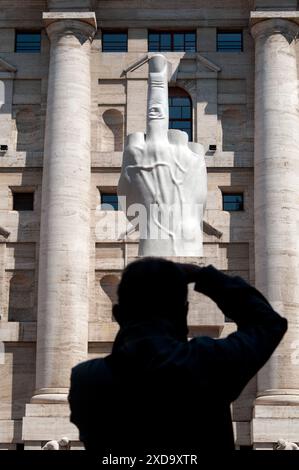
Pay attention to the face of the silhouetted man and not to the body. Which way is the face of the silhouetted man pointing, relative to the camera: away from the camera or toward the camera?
away from the camera

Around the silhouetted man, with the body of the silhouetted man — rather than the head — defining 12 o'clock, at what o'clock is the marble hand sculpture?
The marble hand sculpture is roughly at 12 o'clock from the silhouetted man.

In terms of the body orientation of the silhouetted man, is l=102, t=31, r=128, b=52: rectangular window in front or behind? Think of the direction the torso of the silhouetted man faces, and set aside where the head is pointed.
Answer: in front

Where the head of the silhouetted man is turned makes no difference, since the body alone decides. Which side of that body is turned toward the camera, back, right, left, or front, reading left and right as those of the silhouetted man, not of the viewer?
back

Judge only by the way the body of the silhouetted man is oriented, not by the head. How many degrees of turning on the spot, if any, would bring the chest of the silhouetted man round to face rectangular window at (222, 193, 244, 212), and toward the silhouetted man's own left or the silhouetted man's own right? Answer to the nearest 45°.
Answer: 0° — they already face it

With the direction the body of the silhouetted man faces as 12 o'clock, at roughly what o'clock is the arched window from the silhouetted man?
The arched window is roughly at 12 o'clock from the silhouetted man.
